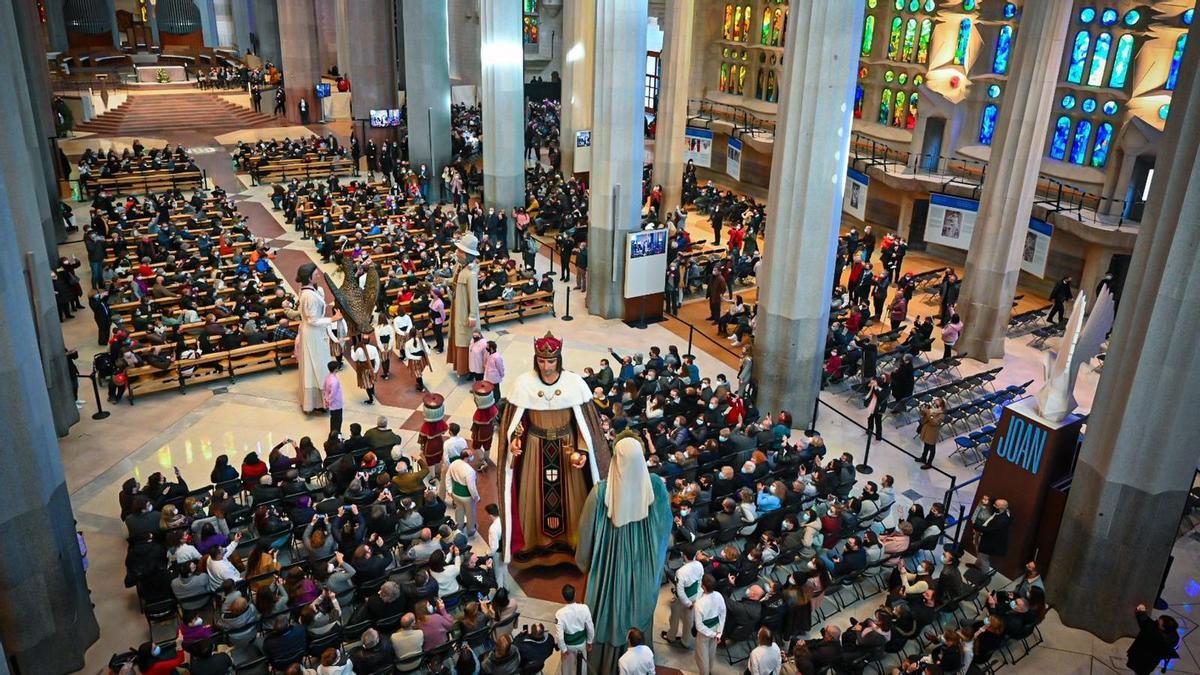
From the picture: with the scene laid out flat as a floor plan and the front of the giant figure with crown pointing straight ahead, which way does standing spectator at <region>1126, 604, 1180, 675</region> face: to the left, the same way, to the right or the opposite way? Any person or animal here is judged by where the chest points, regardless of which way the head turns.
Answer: the opposite way

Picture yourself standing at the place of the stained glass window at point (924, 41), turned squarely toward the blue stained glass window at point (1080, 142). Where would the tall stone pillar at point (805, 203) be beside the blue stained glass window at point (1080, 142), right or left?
right

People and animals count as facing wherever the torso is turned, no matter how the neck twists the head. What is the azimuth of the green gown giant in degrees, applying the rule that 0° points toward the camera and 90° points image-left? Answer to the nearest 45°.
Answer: approximately 180°

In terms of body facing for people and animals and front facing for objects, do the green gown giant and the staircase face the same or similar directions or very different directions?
very different directions

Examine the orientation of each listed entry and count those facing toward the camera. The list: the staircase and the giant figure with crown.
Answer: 2

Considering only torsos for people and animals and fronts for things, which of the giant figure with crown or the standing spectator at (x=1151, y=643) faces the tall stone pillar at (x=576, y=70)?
the standing spectator

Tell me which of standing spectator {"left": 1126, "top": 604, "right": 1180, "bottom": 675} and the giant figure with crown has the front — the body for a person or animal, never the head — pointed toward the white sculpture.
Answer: the standing spectator

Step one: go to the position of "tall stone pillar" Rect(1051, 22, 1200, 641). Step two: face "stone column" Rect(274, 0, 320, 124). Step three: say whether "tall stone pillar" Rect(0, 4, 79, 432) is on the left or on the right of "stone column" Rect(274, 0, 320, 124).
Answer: left

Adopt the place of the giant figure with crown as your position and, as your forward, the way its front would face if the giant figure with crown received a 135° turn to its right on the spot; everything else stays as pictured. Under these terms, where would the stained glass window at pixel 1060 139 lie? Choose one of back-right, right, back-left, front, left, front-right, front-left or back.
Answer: right

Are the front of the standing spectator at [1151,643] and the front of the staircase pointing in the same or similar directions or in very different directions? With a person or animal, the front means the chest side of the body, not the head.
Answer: very different directions

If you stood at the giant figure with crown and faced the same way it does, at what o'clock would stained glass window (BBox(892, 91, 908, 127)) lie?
The stained glass window is roughly at 7 o'clock from the giant figure with crown.

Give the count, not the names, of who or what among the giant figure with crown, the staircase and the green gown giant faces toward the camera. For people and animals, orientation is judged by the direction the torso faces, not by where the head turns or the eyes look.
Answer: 2

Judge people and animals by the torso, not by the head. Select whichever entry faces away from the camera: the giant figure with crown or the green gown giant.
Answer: the green gown giant

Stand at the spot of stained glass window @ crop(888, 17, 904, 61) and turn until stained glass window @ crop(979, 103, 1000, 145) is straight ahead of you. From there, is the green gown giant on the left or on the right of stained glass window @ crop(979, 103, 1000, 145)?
right
